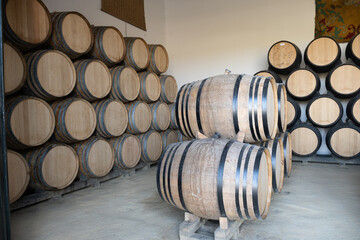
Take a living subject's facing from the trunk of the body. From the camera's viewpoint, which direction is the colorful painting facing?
toward the camera

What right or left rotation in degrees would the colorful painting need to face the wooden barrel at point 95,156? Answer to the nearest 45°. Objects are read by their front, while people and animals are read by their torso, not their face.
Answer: approximately 45° to its right

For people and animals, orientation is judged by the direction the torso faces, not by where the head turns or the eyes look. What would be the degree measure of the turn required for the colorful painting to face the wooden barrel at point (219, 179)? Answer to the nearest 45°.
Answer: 0° — it already faces it

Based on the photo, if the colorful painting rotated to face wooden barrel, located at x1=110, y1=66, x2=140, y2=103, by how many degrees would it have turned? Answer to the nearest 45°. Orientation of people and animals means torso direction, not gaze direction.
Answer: approximately 45° to its right

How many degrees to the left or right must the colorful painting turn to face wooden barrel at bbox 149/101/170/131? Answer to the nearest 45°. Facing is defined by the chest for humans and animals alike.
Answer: approximately 45° to its right

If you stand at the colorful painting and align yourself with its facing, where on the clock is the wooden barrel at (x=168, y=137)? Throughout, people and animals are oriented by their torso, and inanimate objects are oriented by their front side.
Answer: The wooden barrel is roughly at 2 o'clock from the colorful painting.

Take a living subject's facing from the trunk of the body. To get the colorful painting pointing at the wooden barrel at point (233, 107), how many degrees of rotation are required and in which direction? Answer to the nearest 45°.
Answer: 0° — it already faces it

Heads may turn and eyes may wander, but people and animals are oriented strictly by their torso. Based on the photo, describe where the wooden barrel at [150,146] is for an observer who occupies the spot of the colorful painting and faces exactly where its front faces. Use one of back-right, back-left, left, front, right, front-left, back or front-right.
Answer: front-right

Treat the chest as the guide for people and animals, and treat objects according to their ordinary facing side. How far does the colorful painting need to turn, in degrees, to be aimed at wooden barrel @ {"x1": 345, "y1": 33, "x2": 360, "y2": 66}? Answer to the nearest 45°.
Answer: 0° — it already faces it

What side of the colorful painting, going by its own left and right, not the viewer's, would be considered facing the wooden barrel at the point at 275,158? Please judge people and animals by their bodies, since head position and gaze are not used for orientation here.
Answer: front

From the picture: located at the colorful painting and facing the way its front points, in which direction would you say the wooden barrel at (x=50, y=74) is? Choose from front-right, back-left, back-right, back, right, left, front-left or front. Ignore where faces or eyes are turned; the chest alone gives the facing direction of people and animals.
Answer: front-right

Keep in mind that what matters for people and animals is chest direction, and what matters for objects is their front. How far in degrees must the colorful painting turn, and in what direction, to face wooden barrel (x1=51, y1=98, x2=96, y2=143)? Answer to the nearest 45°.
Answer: approximately 45° to its right
